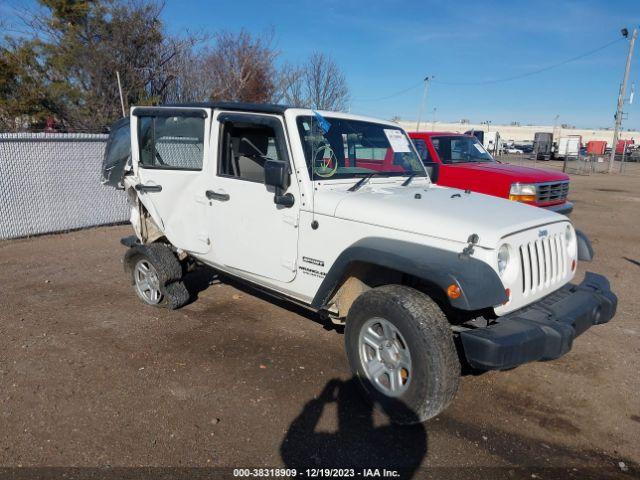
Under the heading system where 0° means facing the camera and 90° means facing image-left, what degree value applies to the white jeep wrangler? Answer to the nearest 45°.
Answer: approximately 315°

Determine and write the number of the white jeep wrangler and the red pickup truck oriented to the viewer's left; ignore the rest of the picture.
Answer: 0

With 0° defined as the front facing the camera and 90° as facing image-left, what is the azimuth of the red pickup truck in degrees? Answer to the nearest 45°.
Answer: approximately 315°

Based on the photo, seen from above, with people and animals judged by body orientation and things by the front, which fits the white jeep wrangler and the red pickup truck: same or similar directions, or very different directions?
same or similar directions

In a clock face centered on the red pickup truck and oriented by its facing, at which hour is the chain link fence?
The chain link fence is roughly at 4 o'clock from the red pickup truck.

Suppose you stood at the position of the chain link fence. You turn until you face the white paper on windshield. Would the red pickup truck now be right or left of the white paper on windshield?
left

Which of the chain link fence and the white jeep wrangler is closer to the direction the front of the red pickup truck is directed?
the white jeep wrangler

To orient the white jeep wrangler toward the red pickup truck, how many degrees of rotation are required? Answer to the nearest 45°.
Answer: approximately 135° to its left

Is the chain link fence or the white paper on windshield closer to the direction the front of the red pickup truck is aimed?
the white paper on windshield

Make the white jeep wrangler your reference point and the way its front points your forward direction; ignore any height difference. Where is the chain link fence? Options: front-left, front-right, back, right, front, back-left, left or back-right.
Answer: back

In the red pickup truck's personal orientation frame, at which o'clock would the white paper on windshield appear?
The white paper on windshield is roughly at 2 o'clock from the red pickup truck.
